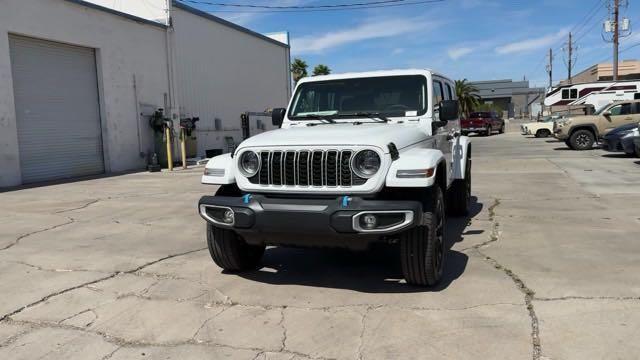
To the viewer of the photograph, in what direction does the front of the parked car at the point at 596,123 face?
facing to the left of the viewer

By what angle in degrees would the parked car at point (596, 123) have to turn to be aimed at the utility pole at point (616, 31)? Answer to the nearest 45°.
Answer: approximately 90° to its right

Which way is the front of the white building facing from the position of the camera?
facing the viewer and to the right of the viewer

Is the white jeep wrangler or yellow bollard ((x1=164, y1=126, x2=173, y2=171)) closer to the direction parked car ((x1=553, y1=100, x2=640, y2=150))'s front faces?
the yellow bollard

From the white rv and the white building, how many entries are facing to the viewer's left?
1

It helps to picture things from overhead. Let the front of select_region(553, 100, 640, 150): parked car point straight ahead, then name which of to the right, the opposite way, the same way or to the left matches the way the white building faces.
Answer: the opposite way

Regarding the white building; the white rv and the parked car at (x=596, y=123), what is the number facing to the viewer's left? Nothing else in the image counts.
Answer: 2

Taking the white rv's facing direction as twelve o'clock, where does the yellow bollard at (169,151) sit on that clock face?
The yellow bollard is roughly at 10 o'clock from the white rv.

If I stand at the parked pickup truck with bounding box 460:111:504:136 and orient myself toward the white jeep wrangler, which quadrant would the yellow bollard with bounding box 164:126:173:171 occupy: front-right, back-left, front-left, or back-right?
front-right

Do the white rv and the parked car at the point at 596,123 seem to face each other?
no

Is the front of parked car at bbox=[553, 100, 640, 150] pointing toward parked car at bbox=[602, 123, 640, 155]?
no

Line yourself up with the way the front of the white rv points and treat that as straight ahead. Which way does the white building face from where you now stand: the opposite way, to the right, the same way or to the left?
the opposite way

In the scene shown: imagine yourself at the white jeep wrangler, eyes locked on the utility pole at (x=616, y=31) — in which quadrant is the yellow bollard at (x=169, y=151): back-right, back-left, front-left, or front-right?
front-left

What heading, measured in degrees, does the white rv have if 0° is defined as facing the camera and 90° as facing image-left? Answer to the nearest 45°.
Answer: approximately 90°

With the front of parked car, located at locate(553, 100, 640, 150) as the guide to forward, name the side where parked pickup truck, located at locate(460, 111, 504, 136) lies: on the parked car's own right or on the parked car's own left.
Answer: on the parked car's own right

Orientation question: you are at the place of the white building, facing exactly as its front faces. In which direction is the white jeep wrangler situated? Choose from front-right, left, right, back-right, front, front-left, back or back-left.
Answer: front-right

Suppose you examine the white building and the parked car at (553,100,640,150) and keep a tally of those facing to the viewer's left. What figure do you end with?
1

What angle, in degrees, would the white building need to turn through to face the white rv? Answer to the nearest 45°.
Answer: approximately 45° to its left
